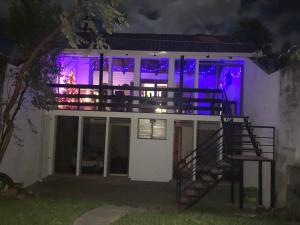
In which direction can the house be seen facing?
toward the camera

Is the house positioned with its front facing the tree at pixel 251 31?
no
